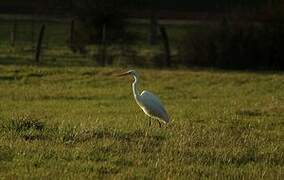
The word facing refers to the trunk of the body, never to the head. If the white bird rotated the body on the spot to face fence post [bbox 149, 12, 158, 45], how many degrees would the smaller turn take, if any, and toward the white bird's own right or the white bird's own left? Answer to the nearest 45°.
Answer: approximately 90° to the white bird's own right

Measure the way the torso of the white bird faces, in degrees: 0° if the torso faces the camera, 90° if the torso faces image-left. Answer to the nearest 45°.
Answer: approximately 90°
